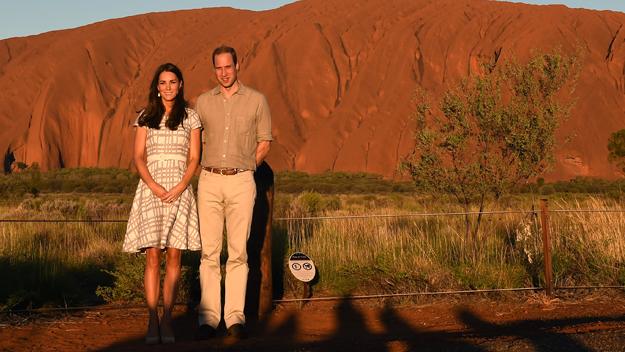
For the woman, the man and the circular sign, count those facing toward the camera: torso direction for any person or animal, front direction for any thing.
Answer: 3

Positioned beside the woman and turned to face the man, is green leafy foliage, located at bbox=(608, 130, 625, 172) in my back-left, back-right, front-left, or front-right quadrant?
front-left

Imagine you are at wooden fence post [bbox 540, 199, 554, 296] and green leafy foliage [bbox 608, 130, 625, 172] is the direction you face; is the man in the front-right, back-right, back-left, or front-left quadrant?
back-left

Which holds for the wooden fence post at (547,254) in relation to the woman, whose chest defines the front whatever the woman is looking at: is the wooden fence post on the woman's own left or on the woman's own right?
on the woman's own left

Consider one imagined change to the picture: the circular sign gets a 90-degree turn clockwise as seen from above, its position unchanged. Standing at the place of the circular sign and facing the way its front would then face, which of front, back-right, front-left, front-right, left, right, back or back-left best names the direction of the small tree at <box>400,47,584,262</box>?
back-right

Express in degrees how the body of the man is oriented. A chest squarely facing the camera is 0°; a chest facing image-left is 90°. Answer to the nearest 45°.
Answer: approximately 0°

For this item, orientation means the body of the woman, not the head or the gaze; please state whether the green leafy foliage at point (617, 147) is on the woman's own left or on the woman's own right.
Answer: on the woman's own left

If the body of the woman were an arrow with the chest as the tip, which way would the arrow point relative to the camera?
toward the camera

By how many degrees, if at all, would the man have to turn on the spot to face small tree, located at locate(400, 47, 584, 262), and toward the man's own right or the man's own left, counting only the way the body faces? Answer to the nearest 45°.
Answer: approximately 135° to the man's own left

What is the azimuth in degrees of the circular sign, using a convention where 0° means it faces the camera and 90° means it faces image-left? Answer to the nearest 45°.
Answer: approximately 0°

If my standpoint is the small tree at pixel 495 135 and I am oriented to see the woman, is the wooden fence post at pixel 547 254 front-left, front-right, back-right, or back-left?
front-left
